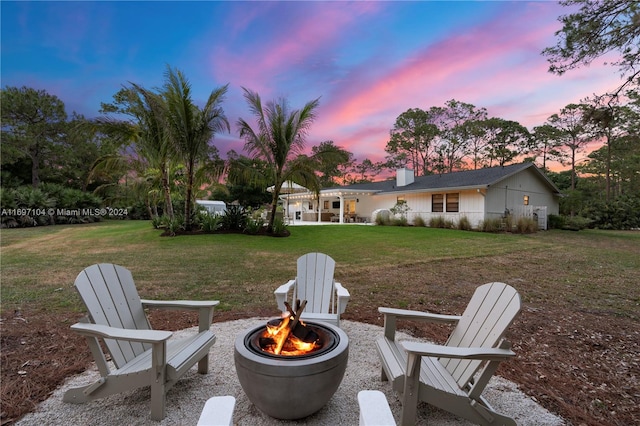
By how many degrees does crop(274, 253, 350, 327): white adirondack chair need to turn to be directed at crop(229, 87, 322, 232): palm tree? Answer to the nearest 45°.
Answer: approximately 180°

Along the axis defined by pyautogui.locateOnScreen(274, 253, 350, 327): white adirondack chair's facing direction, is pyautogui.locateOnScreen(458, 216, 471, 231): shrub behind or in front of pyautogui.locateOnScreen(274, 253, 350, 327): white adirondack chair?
behind

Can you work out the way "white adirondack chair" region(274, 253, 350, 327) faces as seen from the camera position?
facing the viewer

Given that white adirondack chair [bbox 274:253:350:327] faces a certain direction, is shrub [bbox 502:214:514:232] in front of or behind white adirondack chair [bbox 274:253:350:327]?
behind

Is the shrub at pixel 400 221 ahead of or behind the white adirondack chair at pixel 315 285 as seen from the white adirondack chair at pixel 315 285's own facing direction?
behind

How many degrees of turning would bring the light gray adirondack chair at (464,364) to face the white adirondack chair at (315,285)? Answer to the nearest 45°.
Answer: approximately 90° to its right

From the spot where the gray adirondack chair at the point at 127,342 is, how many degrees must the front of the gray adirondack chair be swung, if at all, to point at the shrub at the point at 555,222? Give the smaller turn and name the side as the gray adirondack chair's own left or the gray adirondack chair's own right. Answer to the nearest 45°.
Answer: approximately 45° to the gray adirondack chair's own left

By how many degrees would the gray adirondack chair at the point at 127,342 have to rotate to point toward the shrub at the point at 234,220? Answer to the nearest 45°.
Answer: approximately 135° to its left

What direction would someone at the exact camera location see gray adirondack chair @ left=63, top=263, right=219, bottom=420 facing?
facing the viewer and to the right of the viewer

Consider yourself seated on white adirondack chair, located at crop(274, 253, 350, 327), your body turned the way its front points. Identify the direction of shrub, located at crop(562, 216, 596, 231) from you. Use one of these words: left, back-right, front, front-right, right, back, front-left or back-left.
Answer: back-left

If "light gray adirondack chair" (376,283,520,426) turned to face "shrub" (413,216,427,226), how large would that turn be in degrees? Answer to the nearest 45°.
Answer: approximately 135° to its right

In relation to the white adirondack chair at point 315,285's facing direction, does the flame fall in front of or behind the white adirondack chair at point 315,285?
in front

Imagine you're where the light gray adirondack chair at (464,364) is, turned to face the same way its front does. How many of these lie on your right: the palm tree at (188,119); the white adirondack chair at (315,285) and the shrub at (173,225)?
3

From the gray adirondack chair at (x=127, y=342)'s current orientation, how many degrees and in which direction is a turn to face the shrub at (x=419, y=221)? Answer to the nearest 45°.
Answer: approximately 90° to its left

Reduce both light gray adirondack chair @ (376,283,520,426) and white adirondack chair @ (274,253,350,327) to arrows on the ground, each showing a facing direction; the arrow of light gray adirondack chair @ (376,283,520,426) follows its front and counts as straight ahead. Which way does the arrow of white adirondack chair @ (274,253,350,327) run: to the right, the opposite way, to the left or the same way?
to the left

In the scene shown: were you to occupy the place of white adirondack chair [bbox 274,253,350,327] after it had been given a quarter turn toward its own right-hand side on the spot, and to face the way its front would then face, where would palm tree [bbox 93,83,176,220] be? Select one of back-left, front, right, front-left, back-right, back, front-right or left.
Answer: front-right

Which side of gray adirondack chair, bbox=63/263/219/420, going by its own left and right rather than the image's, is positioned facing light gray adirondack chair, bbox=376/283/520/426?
front
